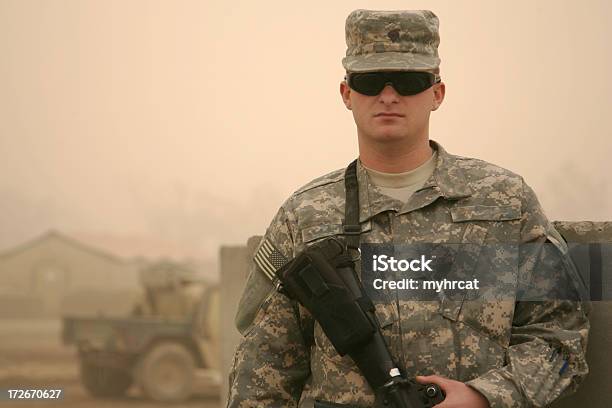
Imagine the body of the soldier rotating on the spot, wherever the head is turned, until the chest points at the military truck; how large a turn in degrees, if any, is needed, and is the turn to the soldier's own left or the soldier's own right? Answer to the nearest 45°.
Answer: approximately 180°

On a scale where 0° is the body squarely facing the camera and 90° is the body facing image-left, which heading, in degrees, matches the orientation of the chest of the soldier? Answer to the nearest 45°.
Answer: approximately 0°

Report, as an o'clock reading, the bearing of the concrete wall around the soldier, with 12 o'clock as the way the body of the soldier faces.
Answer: The concrete wall is roughly at 5 o'clock from the soldier.
